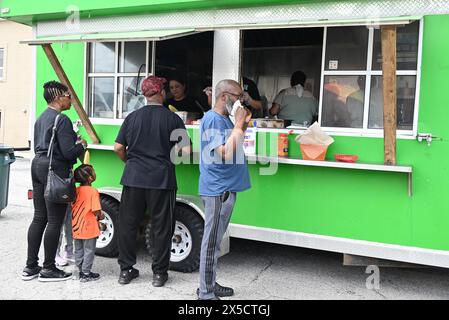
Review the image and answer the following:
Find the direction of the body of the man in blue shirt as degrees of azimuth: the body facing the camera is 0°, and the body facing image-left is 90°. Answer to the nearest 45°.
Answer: approximately 270°

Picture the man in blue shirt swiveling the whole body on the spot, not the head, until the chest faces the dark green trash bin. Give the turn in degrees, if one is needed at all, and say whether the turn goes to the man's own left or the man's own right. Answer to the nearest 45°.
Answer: approximately 135° to the man's own left

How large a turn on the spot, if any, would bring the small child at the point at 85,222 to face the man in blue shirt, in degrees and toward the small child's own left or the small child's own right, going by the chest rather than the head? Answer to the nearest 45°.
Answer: approximately 90° to the small child's own right

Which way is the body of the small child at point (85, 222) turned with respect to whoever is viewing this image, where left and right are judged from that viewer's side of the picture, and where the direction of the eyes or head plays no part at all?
facing away from the viewer and to the right of the viewer

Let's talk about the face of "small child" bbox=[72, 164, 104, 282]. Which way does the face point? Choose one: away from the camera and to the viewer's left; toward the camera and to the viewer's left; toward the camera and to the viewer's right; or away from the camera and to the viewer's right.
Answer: away from the camera and to the viewer's right

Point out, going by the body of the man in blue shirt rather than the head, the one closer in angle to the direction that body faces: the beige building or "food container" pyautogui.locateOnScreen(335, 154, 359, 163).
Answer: the food container
